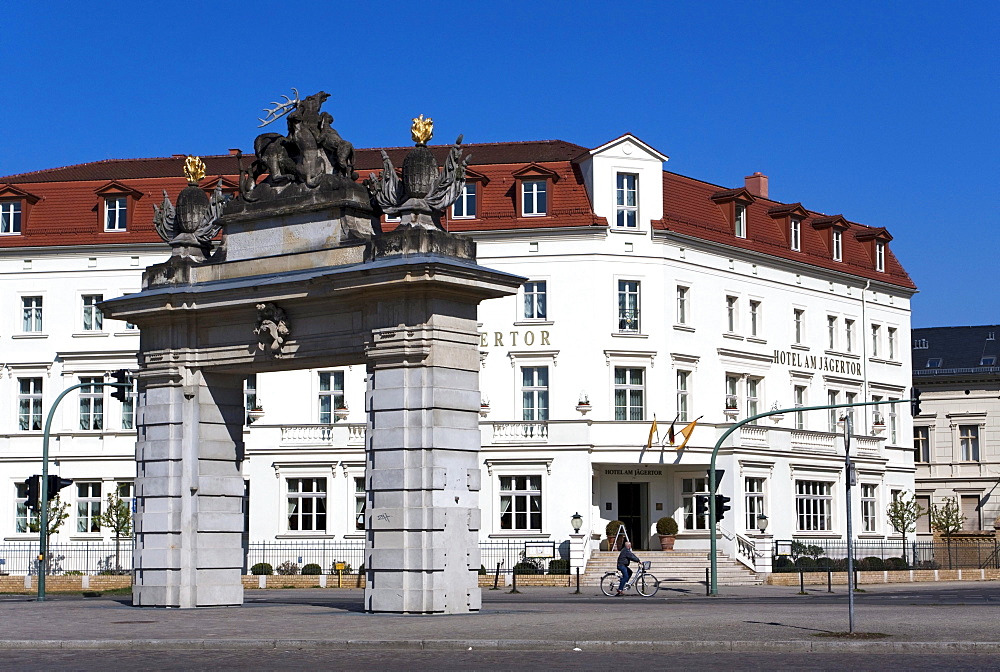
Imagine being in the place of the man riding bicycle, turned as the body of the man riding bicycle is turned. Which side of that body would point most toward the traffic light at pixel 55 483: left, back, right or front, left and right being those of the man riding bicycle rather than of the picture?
back

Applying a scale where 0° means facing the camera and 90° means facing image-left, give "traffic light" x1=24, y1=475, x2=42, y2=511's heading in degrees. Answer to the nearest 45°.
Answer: approximately 90°

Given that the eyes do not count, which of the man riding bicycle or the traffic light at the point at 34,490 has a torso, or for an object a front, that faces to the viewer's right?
the man riding bicycle

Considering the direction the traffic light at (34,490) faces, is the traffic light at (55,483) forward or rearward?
rearward

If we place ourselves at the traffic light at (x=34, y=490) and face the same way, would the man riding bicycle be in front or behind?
behind

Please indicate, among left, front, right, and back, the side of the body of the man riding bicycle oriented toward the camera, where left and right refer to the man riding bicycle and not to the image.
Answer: right

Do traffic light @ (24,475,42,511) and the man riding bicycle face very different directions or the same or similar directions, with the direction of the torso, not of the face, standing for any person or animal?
very different directions
